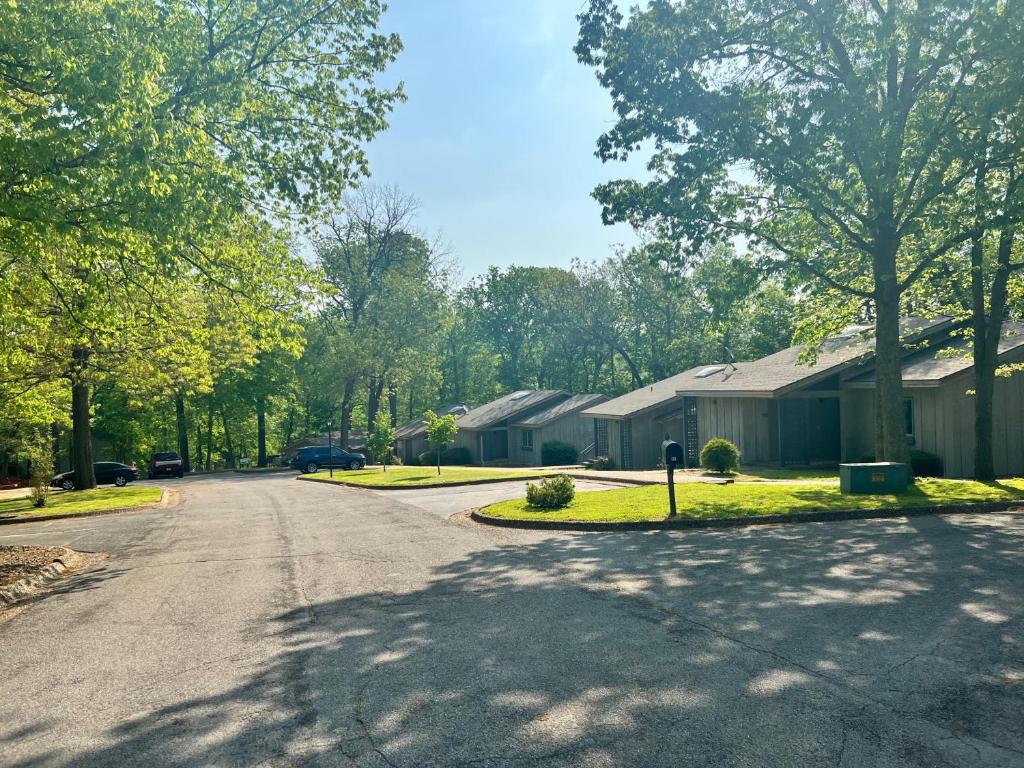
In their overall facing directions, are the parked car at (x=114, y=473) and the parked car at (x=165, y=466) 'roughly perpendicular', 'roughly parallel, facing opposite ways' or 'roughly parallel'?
roughly perpendicular

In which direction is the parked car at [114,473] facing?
to the viewer's left

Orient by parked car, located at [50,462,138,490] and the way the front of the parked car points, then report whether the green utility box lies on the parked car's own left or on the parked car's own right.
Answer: on the parked car's own left

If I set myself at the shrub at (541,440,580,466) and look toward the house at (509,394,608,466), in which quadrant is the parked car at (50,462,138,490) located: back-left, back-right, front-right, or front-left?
back-left

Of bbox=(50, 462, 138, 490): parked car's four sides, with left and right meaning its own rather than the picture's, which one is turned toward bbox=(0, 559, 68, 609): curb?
left
